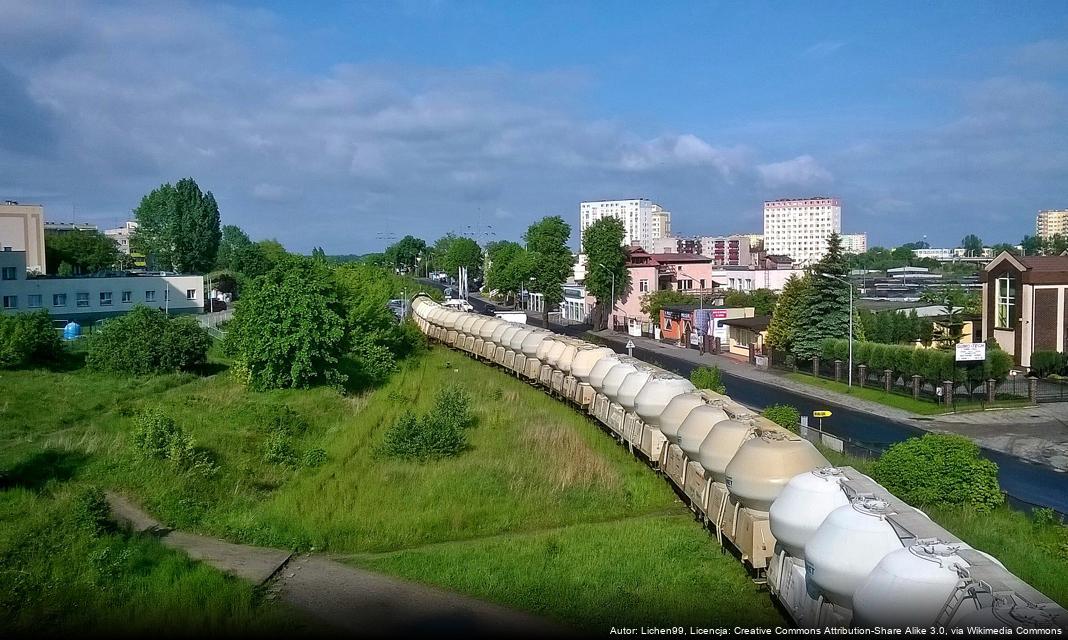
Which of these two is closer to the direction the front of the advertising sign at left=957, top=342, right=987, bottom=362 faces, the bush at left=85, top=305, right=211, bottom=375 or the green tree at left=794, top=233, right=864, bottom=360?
the bush

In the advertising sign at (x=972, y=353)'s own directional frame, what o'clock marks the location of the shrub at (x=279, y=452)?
The shrub is roughly at 1 o'clock from the advertising sign.

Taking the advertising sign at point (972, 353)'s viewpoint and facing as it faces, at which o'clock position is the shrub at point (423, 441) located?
The shrub is roughly at 1 o'clock from the advertising sign.

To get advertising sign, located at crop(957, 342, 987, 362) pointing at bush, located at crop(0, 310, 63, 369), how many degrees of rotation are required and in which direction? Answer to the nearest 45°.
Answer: approximately 45° to its right

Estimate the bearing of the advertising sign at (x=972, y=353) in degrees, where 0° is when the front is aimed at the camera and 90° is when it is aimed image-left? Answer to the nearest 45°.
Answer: approximately 0°

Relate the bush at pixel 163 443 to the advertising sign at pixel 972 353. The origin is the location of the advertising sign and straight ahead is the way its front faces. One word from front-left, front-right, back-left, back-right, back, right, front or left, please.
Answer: front-right

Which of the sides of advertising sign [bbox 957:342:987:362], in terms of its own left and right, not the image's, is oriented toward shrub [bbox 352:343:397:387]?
right

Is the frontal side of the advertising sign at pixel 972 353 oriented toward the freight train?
yes

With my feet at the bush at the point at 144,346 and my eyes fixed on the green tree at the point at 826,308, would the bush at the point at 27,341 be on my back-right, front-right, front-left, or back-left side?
back-left

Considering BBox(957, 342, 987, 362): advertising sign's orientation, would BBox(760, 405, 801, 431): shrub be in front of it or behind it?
in front

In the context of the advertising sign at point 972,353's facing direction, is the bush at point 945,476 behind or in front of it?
in front
